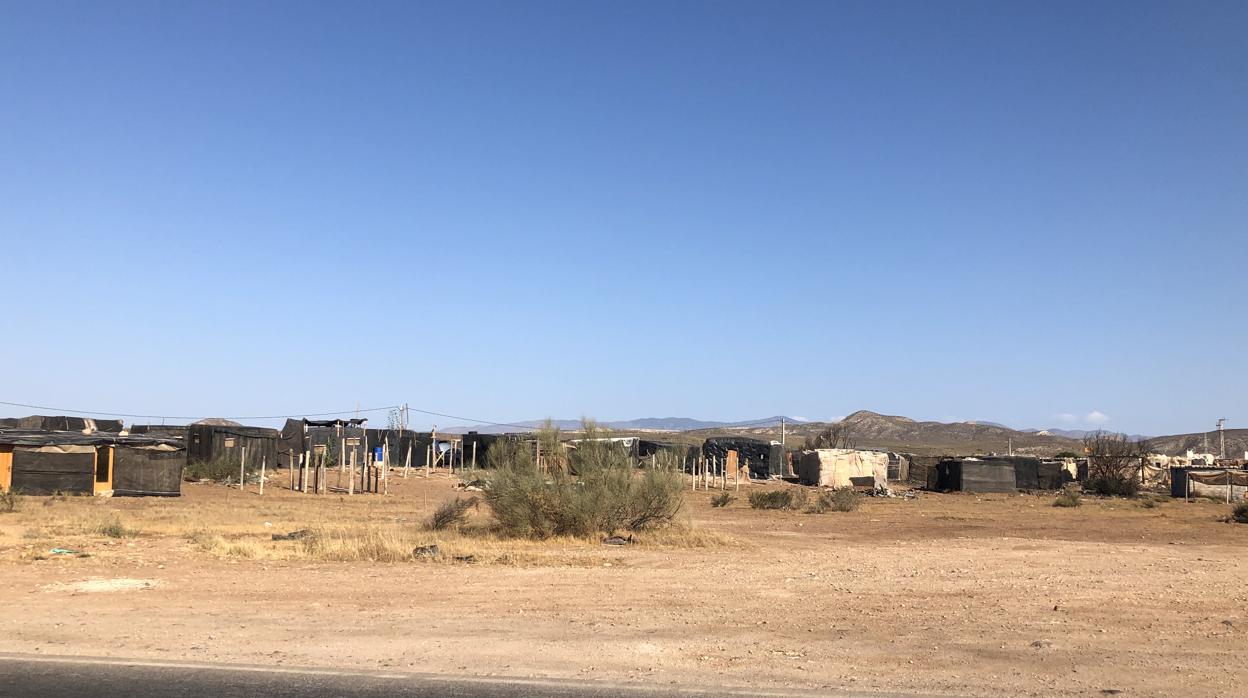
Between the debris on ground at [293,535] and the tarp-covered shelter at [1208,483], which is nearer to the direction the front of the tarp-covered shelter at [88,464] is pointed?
the debris on ground

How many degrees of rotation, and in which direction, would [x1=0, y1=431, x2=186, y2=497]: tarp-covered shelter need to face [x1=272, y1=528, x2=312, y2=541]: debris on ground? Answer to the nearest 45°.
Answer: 0° — it already faces it

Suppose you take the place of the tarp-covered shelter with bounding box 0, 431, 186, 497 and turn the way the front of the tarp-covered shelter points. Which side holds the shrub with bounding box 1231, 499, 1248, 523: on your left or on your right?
on your left

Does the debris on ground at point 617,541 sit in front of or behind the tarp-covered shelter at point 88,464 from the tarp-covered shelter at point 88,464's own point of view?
in front

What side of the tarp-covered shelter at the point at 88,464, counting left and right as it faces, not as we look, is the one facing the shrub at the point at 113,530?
front

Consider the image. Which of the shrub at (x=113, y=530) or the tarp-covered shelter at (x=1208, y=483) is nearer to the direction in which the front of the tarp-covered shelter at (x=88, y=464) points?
the shrub

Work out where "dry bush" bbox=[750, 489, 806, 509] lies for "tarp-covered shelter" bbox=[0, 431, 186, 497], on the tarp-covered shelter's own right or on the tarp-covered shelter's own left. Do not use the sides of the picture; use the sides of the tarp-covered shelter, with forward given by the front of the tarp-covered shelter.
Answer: on the tarp-covered shelter's own left

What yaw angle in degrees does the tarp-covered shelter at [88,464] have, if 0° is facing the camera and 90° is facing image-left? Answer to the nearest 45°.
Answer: approximately 0°

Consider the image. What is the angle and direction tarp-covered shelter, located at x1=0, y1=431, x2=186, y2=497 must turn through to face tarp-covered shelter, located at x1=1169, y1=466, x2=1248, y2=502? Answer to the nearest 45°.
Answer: approximately 90° to its left

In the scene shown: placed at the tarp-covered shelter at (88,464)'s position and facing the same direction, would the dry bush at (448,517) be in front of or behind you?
in front
